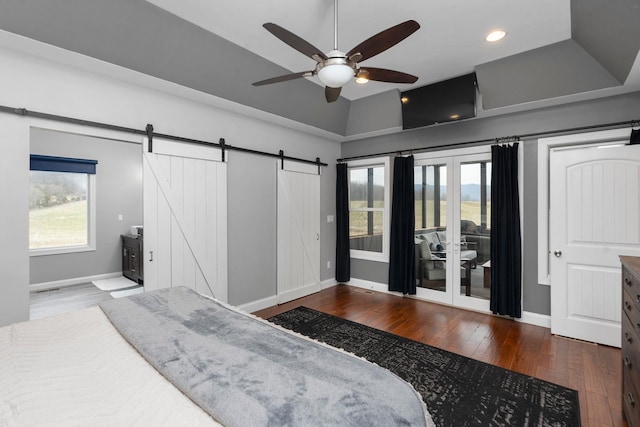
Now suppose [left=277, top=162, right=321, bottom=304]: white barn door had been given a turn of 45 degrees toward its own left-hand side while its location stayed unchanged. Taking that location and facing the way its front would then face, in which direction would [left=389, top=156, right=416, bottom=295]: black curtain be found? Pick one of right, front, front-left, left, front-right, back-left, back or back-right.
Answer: front

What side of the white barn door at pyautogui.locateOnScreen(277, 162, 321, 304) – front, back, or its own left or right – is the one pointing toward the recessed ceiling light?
front

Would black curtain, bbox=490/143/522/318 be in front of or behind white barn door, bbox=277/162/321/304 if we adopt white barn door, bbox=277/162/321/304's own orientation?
in front

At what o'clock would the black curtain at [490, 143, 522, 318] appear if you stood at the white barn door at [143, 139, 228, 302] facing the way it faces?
The black curtain is roughly at 11 o'clock from the white barn door.

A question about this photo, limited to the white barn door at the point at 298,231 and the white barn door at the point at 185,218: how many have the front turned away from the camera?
0

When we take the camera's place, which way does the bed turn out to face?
facing away from the viewer and to the right of the viewer

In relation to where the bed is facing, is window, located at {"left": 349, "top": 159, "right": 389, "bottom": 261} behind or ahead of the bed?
ahead

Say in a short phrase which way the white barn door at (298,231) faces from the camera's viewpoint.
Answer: facing the viewer and to the right of the viewer

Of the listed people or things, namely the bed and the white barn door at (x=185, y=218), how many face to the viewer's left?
0

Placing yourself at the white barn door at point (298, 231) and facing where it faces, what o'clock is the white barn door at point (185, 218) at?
the white barn door at point (185, 218) is roughly at 3 o'clock from the white barn door at point (298, 231).

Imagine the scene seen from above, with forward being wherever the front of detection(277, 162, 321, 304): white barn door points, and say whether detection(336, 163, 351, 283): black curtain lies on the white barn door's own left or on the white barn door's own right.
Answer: on the white barn door's own left
